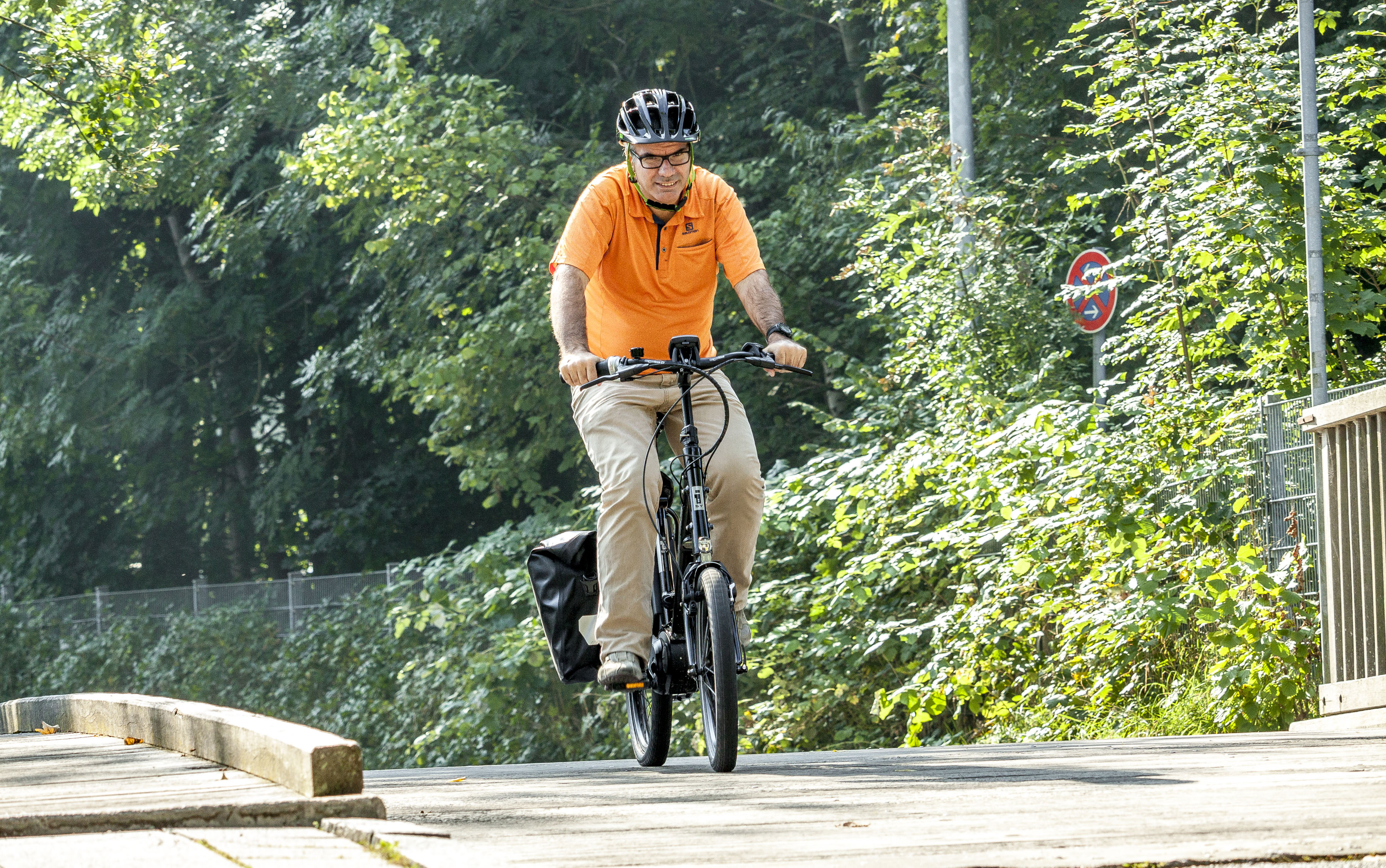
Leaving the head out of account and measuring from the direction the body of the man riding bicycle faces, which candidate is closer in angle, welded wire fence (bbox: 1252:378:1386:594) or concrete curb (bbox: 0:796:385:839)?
the concrete curb

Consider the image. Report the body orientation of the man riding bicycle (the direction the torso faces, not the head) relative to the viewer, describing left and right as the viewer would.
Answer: facing the viewer

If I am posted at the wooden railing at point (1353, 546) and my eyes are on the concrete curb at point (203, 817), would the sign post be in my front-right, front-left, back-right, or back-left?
back-right

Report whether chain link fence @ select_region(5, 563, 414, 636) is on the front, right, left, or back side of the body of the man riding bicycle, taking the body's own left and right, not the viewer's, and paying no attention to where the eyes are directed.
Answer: back

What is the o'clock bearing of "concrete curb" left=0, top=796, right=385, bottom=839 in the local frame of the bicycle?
The concrete curb is roughly at 1 o'clock from the bicycle.

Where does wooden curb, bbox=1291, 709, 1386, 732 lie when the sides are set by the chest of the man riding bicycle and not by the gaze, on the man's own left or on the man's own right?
on the man's own left

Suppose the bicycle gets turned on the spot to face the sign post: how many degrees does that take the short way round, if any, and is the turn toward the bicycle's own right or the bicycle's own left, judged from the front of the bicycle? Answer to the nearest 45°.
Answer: approximately 135° to the bicycle's own left

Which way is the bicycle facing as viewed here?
toward the camera

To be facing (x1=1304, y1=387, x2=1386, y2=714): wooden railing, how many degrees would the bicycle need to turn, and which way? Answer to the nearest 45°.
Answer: approximately 135° to its left

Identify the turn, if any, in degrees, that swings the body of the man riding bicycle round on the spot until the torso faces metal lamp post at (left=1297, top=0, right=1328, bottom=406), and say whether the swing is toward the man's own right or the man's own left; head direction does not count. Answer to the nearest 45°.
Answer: approximately 135° to the man's own left

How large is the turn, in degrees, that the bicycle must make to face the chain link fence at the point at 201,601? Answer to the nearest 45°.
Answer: approximately 180°
